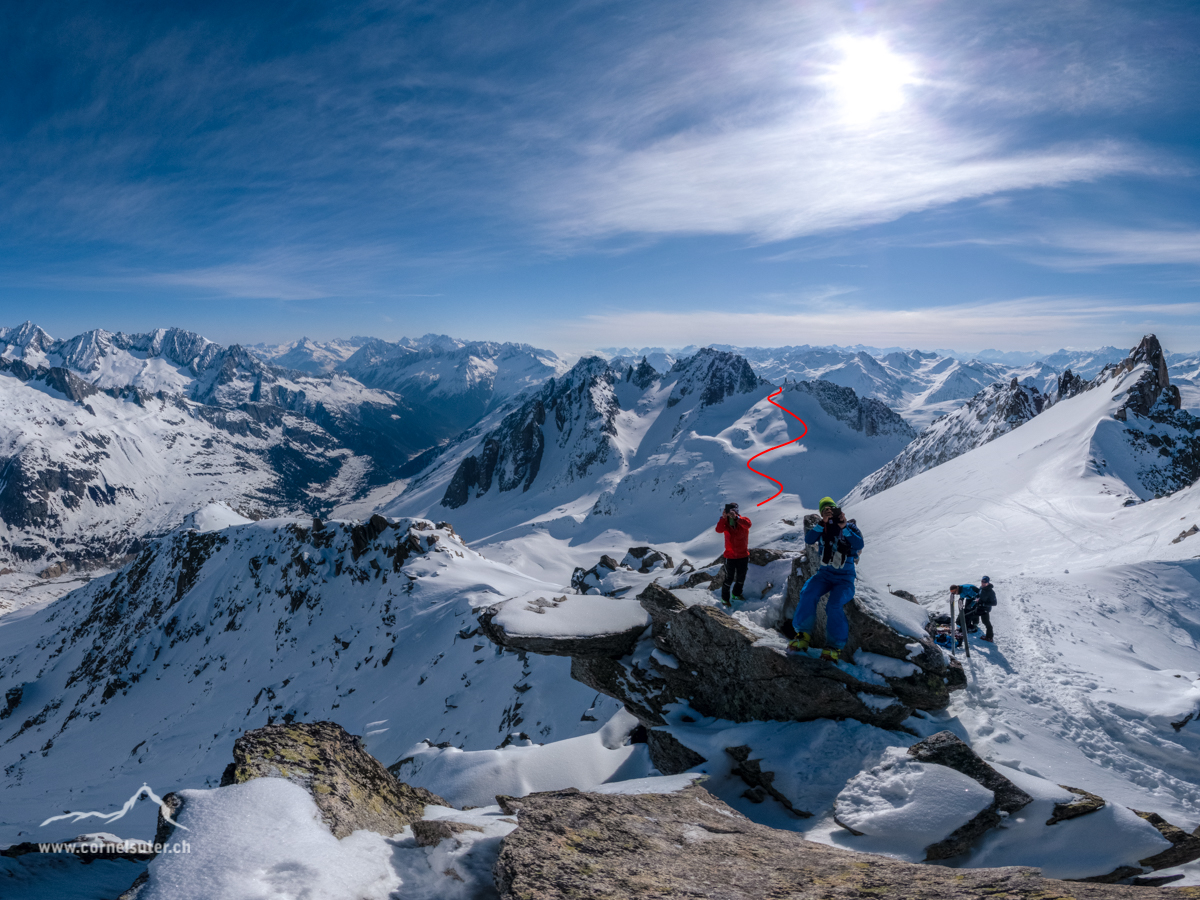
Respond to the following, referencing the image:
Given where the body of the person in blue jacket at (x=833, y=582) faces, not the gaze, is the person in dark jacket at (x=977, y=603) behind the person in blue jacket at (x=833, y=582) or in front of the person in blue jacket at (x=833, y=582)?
behind

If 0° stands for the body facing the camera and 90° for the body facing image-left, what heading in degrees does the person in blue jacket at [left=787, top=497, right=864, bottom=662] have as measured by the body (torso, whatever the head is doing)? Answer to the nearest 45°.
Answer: approximately 45°
